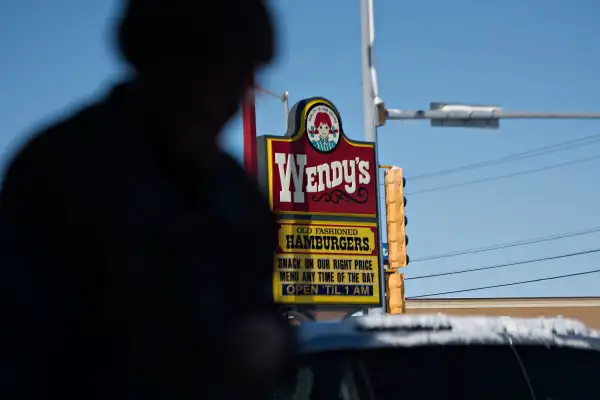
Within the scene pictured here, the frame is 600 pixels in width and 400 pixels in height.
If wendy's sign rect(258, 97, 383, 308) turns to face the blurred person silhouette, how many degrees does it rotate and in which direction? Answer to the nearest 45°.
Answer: approximately 45° to its right

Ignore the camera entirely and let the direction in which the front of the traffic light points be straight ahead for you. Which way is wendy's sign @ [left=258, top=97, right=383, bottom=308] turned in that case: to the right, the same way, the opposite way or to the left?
to the right

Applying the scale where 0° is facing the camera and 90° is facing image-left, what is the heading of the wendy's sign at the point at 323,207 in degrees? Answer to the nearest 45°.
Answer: approximately 315°

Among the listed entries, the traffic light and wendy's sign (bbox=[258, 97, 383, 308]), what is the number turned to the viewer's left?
0

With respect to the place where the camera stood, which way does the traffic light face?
facing away from the viewer and to the right of the viewer
